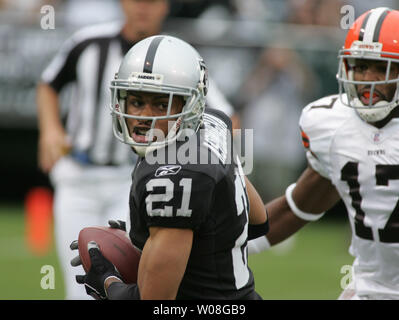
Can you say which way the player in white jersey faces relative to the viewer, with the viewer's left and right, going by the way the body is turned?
facing the viewer

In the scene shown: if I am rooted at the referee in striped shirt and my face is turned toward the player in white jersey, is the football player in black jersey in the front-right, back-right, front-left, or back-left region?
front-right

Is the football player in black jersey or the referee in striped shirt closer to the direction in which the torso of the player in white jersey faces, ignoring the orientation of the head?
the football player in black jersey

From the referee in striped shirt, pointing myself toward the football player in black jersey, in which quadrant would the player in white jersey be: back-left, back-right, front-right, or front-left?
front-left

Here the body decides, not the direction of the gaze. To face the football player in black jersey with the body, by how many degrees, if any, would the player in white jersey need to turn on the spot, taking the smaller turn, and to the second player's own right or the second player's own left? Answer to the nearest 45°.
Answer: approximately 45° to the second player's own right

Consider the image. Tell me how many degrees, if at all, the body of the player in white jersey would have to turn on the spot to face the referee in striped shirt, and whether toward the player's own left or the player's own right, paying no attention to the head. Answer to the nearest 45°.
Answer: approximately 135° to the player's own right
